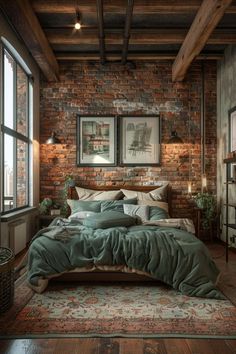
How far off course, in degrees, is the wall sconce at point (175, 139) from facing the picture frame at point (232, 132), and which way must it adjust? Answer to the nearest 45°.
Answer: approximately 90° to its left

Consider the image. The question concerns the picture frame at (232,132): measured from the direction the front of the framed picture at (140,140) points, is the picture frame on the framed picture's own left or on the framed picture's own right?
on the framed picture's own left

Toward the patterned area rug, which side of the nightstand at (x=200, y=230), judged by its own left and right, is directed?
front

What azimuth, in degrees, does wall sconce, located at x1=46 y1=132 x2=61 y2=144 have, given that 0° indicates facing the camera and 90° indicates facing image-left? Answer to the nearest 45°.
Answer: approximately 0°

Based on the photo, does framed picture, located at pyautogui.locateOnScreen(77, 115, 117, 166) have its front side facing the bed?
yes

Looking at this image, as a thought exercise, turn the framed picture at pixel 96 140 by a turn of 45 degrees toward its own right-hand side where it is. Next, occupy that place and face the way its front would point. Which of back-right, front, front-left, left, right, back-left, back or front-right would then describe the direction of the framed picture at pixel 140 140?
back-left

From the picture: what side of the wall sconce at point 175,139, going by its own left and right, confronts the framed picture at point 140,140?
right

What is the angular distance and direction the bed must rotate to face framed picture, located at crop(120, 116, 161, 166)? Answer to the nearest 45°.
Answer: approximately 180°
